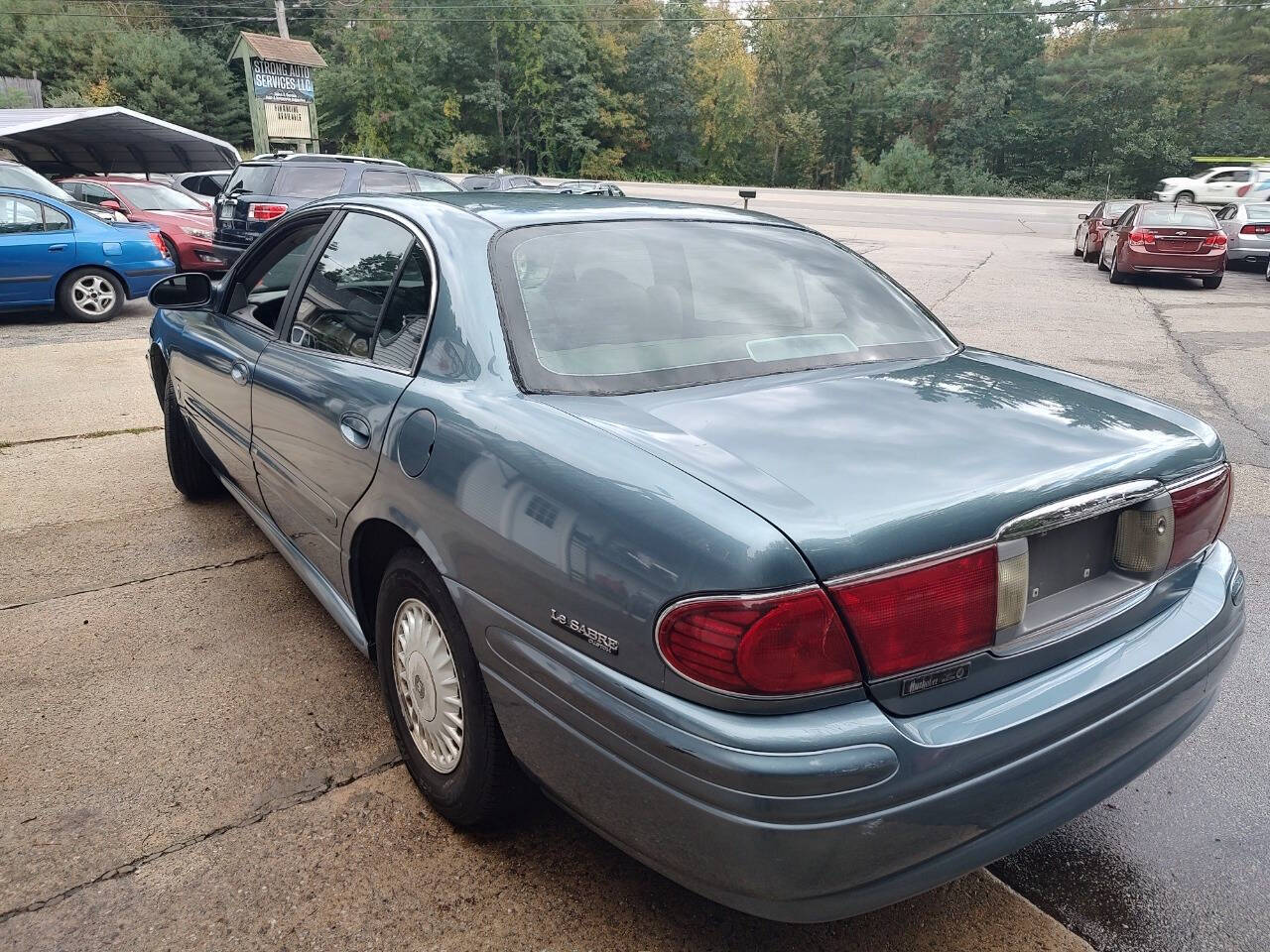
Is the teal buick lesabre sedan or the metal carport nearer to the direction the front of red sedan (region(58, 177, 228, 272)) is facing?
the teal buick lesabre sedan

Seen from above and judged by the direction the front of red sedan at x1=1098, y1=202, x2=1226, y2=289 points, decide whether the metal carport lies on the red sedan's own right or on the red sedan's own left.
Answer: on the red sedan's own left

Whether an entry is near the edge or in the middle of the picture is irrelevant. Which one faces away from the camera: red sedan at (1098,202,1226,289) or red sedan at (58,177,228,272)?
red sedan at (1098,202,1226,289)

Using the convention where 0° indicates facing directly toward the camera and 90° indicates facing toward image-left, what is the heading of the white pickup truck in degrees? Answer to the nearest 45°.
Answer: approximately 90°

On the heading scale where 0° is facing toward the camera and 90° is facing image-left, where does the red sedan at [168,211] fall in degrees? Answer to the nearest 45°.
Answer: approximately 315°

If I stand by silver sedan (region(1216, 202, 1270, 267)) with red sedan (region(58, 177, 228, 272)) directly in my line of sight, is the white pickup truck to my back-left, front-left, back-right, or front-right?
back-right

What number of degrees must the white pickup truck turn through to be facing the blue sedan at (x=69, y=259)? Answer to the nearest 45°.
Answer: approximately 90° to its left

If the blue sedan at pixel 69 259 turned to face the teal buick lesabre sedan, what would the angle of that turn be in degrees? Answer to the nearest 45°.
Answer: approximately 90° to its left

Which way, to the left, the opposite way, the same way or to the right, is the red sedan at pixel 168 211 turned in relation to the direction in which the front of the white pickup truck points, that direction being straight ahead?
the opposite way

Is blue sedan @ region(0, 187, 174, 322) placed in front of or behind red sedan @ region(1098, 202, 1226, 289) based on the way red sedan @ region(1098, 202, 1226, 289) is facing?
behind

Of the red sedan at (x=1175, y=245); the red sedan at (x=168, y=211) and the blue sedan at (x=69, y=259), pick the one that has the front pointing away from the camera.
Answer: the red sedan at (x=1175, y=245)

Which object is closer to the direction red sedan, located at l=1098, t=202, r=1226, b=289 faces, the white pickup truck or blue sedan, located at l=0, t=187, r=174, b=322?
the white pickup truck

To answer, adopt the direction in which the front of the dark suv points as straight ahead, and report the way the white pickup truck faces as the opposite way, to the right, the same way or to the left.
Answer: to the left

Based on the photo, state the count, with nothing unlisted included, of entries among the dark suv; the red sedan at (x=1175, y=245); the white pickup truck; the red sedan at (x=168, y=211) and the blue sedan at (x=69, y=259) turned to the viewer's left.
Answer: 2

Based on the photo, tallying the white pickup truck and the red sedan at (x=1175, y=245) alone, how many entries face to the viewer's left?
1

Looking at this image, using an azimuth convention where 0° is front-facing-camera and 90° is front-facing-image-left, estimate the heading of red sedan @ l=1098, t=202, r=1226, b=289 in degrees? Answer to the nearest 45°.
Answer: approximately 180°
